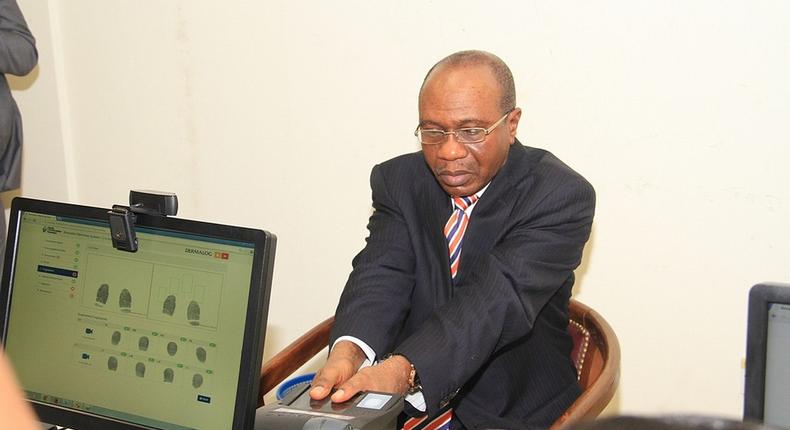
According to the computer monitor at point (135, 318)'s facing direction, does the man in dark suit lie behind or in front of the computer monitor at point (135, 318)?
behind

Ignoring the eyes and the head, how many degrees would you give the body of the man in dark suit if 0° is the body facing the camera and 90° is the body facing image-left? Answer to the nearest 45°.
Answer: approximately 45°

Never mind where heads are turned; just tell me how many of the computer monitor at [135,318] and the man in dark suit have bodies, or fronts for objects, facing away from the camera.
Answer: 0

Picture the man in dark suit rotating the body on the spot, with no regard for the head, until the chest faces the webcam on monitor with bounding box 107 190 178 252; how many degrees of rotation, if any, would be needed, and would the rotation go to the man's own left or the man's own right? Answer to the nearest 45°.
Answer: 0° — they already face it

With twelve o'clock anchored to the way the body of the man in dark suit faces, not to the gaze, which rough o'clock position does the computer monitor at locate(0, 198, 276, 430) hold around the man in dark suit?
The computer monitor is roughly at 12 o'clock from the man in dark suit.
